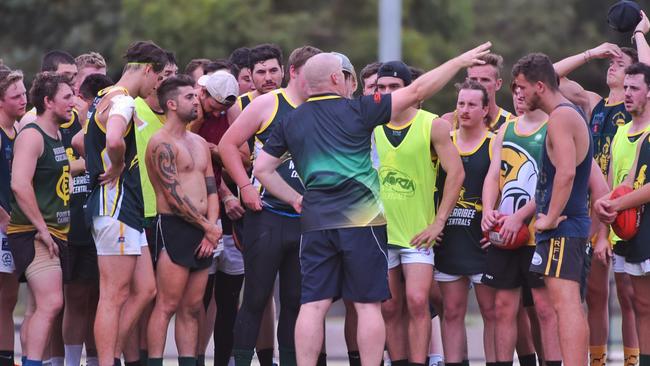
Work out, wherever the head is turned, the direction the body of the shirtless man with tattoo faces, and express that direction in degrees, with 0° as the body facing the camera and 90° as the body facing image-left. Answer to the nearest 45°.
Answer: approximately 315°
